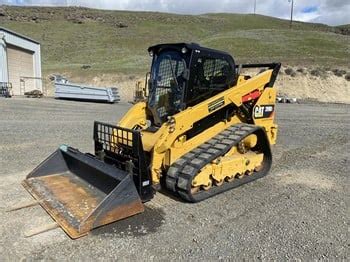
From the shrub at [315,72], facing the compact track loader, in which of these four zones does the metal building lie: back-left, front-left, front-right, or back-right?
front-right

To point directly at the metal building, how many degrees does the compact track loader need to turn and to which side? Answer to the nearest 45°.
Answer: approximately 90° to its right

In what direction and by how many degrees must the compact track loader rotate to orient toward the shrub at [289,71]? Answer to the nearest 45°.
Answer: approximately 180°

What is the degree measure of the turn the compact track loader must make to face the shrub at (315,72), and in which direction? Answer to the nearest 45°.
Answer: approximately 180°

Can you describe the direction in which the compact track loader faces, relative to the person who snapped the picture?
facing the viewer and to the left of the viewer

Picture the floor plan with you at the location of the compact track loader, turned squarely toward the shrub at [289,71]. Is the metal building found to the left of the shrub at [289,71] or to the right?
left
